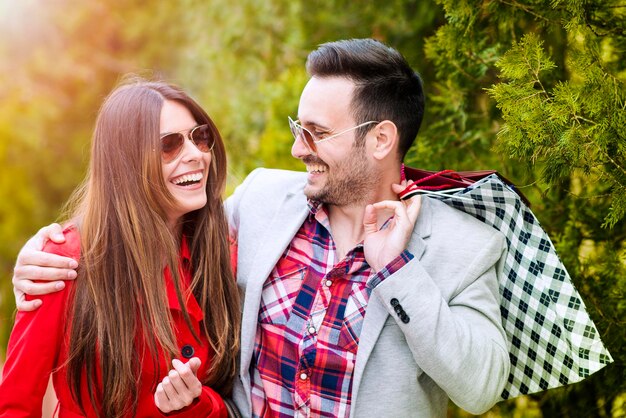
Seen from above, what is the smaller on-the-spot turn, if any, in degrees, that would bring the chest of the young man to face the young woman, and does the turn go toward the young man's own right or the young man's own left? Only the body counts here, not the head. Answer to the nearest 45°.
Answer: approximately 45° to the young man's own right

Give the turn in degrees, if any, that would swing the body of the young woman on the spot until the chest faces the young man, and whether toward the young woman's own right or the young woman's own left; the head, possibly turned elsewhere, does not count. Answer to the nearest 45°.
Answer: approximately 45° to the young woman's own left

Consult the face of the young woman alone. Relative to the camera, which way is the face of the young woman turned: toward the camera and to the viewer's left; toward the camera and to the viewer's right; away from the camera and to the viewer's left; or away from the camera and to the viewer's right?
toward the camera and to the viewer's right

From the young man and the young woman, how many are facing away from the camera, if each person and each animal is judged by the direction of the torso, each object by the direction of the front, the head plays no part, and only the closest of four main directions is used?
0

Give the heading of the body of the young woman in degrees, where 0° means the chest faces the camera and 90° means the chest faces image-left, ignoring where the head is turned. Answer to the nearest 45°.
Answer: approximately 315°

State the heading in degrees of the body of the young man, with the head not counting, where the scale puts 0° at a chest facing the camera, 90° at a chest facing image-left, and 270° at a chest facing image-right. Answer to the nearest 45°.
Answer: approximately 45°

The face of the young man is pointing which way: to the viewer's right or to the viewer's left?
to the viewer's left
